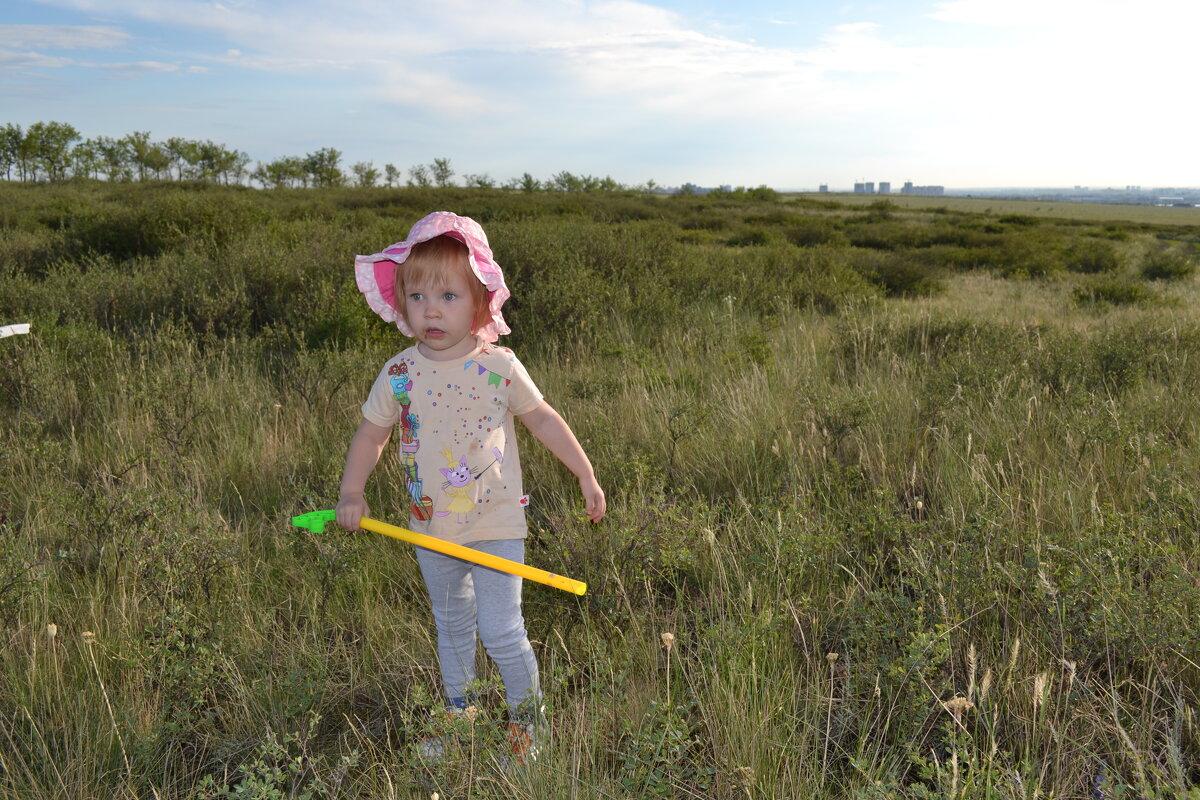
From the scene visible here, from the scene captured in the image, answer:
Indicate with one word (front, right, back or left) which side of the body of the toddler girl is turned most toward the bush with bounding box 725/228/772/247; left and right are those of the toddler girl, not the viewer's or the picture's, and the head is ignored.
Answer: back

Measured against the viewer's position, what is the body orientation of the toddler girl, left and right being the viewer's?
facing the viewer

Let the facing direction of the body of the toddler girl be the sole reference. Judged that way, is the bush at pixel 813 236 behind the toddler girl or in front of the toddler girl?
behind

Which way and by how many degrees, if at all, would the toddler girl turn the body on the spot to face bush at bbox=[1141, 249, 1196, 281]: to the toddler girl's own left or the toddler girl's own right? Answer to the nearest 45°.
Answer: approximately 135° to the toddler girl's own left

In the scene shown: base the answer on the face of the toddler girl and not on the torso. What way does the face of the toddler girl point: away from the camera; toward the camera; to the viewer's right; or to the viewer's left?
toward the camera

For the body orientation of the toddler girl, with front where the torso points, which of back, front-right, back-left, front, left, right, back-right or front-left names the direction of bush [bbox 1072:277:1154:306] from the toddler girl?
back-left
